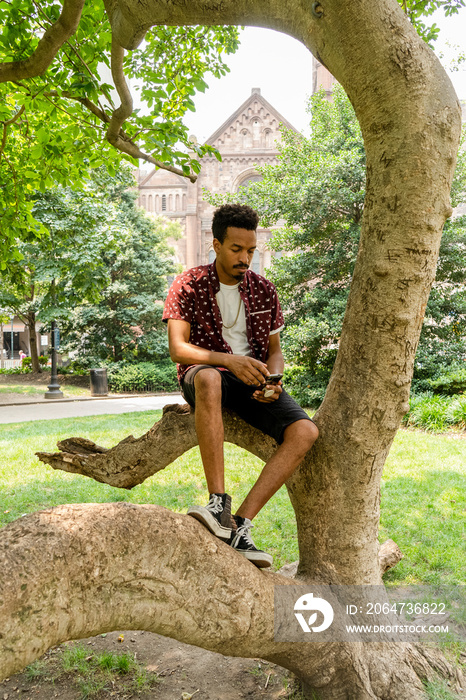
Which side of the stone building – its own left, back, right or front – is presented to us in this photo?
front

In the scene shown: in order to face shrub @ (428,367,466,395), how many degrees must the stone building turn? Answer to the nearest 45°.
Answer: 0° — it already faces it

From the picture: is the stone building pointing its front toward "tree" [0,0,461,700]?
yes

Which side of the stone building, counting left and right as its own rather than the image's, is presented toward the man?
front

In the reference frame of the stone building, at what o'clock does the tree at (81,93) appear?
The tree is roughly at 12 o'clock from the stone building.

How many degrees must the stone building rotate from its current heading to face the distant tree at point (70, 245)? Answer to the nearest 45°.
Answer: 0° — it already faces it

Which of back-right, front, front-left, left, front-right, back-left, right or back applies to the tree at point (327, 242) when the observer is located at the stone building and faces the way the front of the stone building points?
front

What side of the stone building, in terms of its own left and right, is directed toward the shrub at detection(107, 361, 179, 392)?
front

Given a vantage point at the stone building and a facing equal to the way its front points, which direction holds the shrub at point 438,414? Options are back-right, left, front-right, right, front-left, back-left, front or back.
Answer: front

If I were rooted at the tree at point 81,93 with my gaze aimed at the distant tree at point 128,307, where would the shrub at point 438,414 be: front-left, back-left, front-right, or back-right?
front-right
